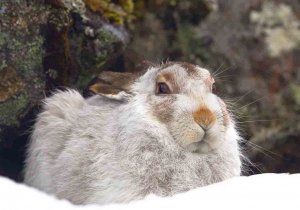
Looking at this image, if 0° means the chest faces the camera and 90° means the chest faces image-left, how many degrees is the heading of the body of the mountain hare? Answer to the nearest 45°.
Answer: approximately 315°
